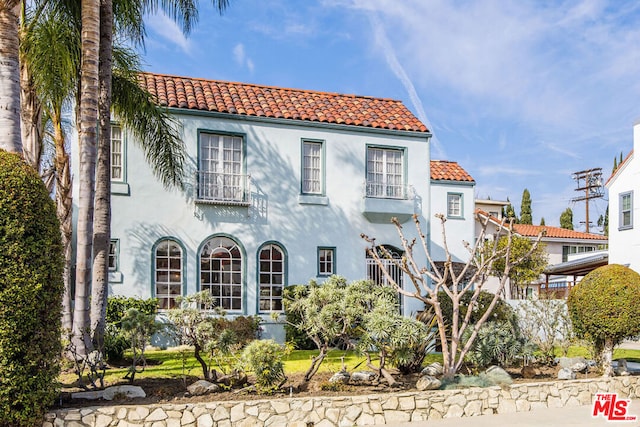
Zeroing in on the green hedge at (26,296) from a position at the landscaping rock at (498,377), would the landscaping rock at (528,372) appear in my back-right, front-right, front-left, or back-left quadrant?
back-right

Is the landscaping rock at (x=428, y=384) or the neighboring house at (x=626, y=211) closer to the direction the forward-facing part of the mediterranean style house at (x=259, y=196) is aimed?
the landscaping rock

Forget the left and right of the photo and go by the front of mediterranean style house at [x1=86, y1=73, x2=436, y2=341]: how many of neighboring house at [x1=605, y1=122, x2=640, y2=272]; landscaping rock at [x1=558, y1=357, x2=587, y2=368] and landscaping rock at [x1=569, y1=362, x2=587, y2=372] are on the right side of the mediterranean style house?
0

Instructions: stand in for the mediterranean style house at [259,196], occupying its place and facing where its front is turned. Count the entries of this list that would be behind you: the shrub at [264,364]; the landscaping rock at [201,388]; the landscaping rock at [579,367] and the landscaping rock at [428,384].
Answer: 0

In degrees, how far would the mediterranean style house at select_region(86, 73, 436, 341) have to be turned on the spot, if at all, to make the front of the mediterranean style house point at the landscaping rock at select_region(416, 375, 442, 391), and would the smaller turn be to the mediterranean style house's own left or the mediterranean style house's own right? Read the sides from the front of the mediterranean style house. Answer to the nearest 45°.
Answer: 0° — it already faces it

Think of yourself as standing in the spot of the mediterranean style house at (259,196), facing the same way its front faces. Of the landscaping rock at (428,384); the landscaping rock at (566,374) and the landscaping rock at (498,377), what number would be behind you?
0

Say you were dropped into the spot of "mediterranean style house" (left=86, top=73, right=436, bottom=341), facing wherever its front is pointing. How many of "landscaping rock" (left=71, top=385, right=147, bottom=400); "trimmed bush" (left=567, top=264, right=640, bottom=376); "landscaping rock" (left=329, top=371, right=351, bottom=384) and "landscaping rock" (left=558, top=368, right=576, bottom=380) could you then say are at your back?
0

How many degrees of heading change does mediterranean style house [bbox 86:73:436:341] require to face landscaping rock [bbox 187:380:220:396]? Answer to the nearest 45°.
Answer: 0° — it already faces it

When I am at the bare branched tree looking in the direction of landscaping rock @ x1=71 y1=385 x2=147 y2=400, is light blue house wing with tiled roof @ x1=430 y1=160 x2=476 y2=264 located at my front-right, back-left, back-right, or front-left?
back-right

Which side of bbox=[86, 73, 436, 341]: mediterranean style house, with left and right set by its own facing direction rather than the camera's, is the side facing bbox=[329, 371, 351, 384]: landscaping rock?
front

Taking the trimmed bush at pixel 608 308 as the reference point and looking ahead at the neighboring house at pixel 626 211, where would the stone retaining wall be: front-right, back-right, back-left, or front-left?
back-left

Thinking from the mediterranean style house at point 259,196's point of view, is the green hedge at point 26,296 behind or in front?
in front

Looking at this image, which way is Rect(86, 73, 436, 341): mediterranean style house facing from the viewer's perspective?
toward the camera

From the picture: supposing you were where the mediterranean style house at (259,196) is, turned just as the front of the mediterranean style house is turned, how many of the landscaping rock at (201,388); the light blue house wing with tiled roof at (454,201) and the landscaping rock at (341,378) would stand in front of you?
2

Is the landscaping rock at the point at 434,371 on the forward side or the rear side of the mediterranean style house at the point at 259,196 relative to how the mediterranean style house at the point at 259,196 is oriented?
on the forward side
